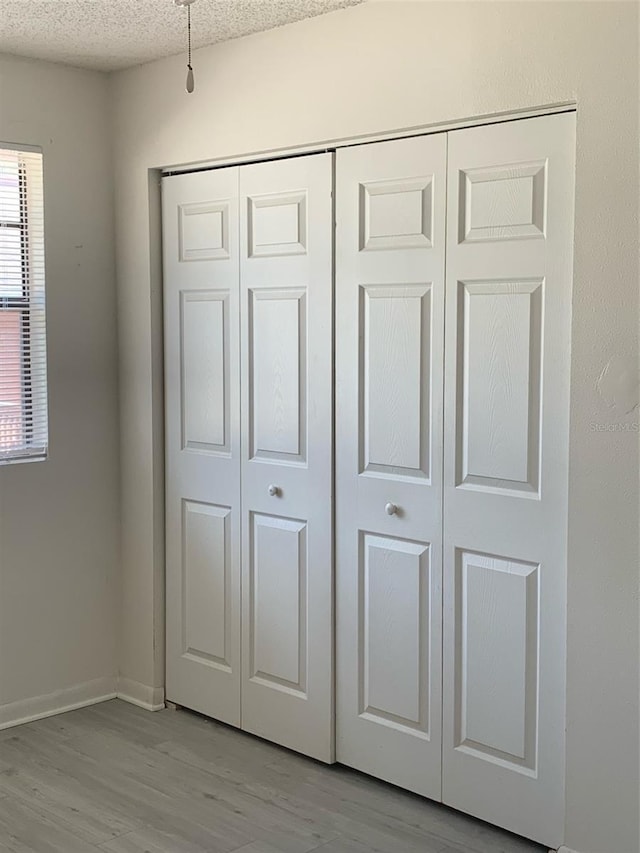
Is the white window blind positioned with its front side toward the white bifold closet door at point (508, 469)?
yes

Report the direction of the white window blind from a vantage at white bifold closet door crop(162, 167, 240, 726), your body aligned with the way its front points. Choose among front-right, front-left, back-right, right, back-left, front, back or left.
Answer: front-right

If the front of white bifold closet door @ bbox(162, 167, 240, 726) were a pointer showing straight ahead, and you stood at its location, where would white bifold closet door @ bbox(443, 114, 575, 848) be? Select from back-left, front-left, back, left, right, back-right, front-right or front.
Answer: left

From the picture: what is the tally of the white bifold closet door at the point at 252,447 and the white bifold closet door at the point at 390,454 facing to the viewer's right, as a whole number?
0

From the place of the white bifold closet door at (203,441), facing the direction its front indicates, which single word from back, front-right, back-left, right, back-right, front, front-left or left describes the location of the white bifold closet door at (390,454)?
left

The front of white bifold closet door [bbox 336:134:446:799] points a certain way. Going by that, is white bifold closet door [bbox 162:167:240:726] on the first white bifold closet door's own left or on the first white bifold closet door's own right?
on the first white bifold closet door's own right

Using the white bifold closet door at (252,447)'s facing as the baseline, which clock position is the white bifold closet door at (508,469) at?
the white bifold closet door at (508,469) is roughly at 9 o'clock from the white bifold closet door at (252,447).

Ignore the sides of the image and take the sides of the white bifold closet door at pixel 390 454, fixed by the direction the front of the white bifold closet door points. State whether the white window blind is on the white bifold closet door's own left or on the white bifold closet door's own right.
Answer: on the white bifold closet door's own right

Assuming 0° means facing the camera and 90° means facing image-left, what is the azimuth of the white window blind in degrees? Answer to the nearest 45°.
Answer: approximately 315°

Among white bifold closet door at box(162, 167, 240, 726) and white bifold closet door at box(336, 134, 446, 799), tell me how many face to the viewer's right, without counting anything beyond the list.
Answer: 0

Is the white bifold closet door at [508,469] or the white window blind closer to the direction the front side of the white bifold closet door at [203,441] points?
the white window blind

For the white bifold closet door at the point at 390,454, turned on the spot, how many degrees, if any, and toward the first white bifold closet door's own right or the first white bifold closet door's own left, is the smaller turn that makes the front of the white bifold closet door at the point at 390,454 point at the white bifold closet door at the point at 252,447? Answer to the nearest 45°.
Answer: approximately 90° to the first white bifold closet door's own right

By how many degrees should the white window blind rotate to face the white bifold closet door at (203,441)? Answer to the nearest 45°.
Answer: approximately 45° to its left

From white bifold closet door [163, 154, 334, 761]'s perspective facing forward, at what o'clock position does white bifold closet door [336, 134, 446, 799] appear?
white bifold closet door [336, 134, 446, 799] is roughly at 9 o'clock from white bifold closet door [163, 154, 334, 761].

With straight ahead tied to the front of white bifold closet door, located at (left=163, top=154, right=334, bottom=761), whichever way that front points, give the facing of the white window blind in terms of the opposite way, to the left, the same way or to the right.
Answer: to the left

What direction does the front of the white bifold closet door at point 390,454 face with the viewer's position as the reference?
facing the viewer and to the left of the viewer

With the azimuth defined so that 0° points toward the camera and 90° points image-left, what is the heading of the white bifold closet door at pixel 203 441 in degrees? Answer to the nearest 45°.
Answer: approximately 45°
